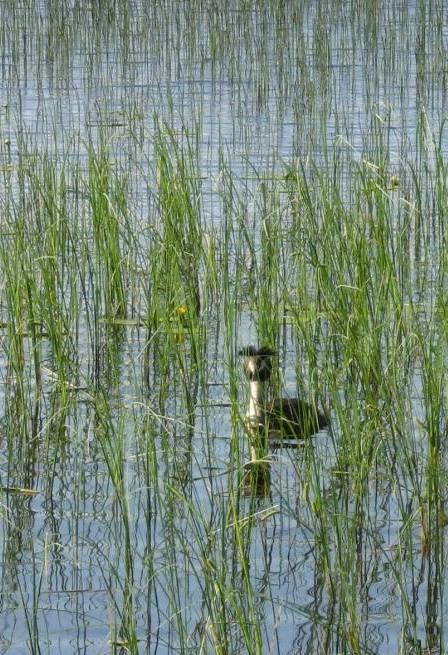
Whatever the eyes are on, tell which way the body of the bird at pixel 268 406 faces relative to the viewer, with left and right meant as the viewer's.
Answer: facing the viewer and to the left of the viewer
